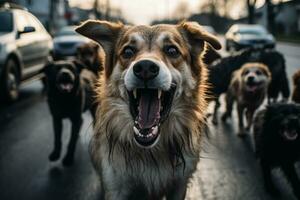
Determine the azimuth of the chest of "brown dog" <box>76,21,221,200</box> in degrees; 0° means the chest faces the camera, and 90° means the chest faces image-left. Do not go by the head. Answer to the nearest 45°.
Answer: approximately 0°

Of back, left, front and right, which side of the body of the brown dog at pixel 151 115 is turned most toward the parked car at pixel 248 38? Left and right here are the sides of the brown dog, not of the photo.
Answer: back

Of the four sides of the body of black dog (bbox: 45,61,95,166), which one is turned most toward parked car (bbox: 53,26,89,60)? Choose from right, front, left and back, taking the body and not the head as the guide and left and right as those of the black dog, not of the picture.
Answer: back

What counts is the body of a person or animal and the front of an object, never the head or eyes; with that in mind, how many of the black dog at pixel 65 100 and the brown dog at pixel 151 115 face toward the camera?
2

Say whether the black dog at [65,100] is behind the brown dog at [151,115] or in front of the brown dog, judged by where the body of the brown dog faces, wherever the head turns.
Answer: behind

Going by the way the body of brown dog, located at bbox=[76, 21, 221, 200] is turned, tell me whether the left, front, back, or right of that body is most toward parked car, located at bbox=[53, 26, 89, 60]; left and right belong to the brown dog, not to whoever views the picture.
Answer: back

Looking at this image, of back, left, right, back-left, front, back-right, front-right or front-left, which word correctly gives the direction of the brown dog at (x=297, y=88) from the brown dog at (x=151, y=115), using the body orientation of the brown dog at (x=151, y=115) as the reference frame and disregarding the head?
back-left

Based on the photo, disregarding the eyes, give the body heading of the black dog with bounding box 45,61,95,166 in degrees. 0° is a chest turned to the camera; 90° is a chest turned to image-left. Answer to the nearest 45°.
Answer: approximately 0°

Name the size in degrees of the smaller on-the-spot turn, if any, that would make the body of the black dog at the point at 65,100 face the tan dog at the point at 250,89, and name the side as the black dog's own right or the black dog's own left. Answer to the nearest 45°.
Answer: approximately 90° to the black dog's own left

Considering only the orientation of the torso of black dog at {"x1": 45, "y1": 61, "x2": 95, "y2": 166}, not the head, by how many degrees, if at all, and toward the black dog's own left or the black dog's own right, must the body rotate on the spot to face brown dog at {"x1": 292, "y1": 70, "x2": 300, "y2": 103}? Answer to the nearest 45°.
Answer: approximately 90° to the black dog's own left

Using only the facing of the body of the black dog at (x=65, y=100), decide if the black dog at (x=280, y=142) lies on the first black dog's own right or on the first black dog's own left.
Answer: on the first black dog's own left

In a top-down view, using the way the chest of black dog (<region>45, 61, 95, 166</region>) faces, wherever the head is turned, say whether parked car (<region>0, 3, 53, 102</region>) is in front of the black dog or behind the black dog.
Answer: behind
